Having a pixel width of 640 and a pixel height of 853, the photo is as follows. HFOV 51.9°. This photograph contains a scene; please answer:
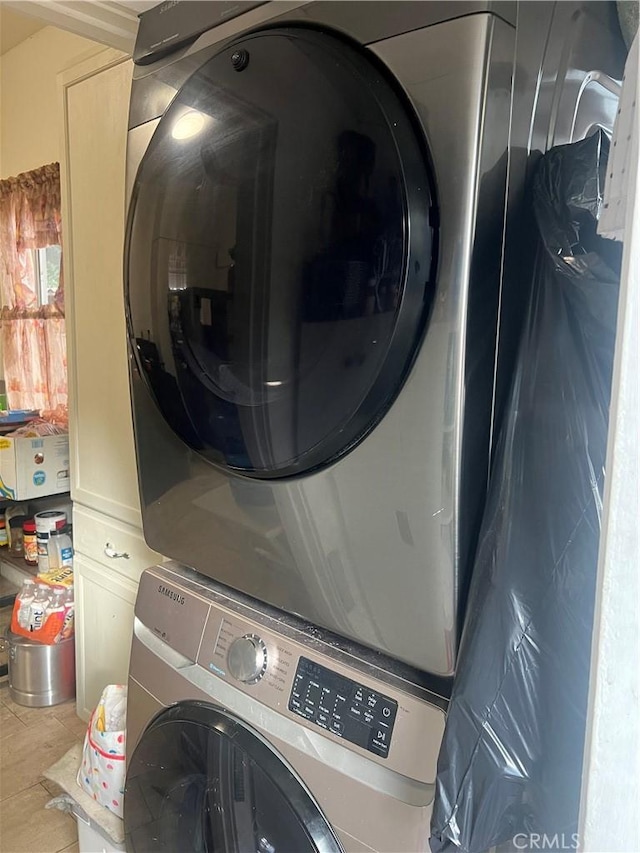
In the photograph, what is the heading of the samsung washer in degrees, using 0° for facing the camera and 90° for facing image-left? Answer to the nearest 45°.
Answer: approximately 45°

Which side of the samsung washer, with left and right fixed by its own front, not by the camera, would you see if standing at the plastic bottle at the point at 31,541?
right

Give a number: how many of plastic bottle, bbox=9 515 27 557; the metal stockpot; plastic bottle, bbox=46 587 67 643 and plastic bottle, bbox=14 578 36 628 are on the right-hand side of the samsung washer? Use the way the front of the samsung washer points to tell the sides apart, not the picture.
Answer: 4

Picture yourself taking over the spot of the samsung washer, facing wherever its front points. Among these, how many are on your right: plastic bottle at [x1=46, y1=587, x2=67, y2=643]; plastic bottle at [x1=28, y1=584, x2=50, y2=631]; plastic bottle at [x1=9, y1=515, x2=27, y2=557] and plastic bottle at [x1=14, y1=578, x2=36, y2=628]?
4

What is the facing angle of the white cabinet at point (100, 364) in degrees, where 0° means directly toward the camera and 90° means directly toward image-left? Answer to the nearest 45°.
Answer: approximately 45°

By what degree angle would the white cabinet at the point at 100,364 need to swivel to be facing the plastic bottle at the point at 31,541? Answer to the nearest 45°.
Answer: approximately 135° to its right

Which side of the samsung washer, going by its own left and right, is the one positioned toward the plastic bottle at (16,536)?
right

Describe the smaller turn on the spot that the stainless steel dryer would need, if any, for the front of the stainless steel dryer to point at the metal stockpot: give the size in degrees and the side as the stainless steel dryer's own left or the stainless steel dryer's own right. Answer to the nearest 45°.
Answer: approximately 90° to the stainless steel dryer's own right
